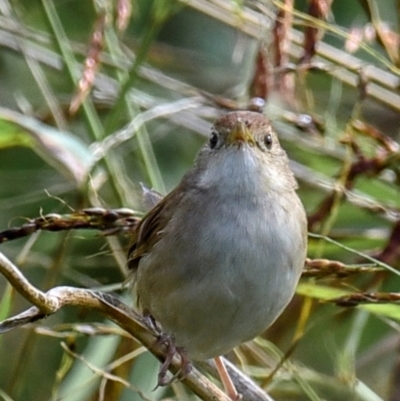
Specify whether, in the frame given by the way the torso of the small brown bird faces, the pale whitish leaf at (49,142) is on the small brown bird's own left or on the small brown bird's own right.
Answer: on the small brown bird's own right

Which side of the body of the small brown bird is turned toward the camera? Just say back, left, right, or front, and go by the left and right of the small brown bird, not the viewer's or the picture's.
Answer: front
